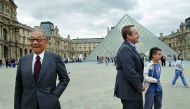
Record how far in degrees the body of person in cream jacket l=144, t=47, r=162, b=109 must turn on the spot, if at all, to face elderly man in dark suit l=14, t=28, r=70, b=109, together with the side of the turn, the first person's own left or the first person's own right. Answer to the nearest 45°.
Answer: approximately 90° to the first person's own right

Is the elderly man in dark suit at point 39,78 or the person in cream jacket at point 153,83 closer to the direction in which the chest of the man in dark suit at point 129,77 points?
the person in cream jacket

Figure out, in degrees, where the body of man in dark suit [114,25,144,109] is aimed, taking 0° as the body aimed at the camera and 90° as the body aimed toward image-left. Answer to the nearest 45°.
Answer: approximately 270°

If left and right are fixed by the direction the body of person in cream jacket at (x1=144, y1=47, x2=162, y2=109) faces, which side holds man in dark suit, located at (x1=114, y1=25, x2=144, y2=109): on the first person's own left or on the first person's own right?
on the first person's own right

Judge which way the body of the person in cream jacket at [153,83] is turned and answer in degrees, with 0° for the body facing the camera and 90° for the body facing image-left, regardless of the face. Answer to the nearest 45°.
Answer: approximately 315°
